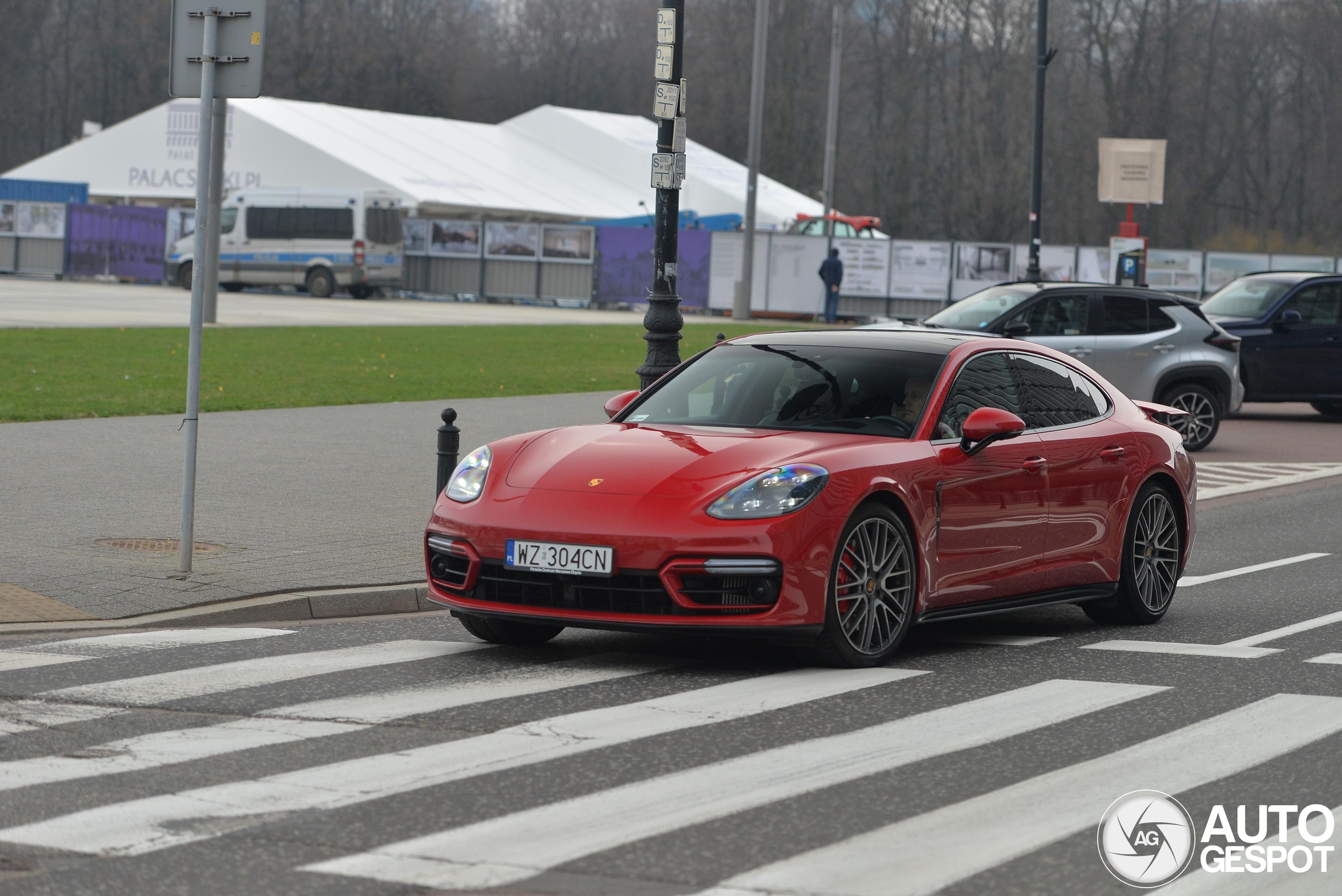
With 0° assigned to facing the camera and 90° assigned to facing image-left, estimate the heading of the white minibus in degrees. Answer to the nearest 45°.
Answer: approximately 135°

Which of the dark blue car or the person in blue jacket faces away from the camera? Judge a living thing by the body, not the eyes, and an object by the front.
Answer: the person in blue jacket

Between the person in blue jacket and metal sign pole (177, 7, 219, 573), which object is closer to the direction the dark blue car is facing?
the metal sign pole

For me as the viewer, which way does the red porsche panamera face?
facing the viewer and to the left of the viewer

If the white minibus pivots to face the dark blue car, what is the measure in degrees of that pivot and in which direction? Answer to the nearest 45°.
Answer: approximately 135° to its left

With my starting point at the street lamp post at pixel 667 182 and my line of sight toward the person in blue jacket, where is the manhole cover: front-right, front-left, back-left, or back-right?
back-left

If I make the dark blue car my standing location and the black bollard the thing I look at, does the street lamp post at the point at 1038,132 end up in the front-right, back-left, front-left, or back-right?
back-right

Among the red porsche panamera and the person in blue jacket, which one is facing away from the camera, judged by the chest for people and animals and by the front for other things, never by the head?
the person in blue jacket

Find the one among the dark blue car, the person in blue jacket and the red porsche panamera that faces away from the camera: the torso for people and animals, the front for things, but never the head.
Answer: the person in blue jacket

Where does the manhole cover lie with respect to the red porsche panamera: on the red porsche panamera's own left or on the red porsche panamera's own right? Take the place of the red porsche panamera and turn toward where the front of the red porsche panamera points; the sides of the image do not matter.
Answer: on the red porsche panamera's own right

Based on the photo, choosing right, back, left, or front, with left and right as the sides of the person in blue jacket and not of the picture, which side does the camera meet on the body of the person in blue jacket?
back

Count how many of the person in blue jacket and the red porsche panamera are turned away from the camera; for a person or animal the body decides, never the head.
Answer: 1

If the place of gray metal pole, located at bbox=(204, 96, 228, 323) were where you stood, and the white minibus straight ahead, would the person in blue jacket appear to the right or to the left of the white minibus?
right

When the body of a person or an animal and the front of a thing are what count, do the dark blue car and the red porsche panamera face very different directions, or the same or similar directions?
same or similar directions
